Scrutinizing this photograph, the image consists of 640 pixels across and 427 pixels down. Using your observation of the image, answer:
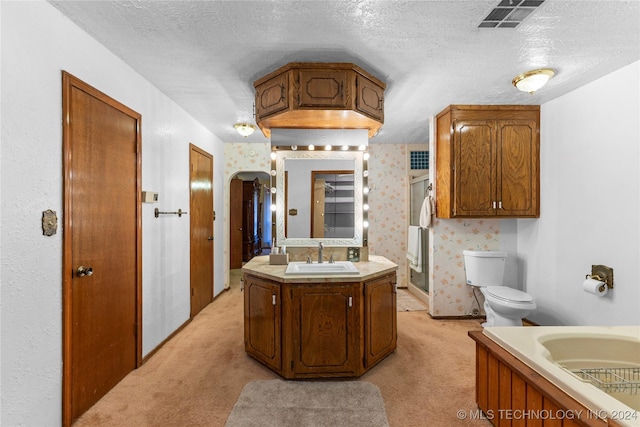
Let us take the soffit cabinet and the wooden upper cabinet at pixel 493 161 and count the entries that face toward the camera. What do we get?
2

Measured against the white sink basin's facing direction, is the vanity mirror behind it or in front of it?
behind
